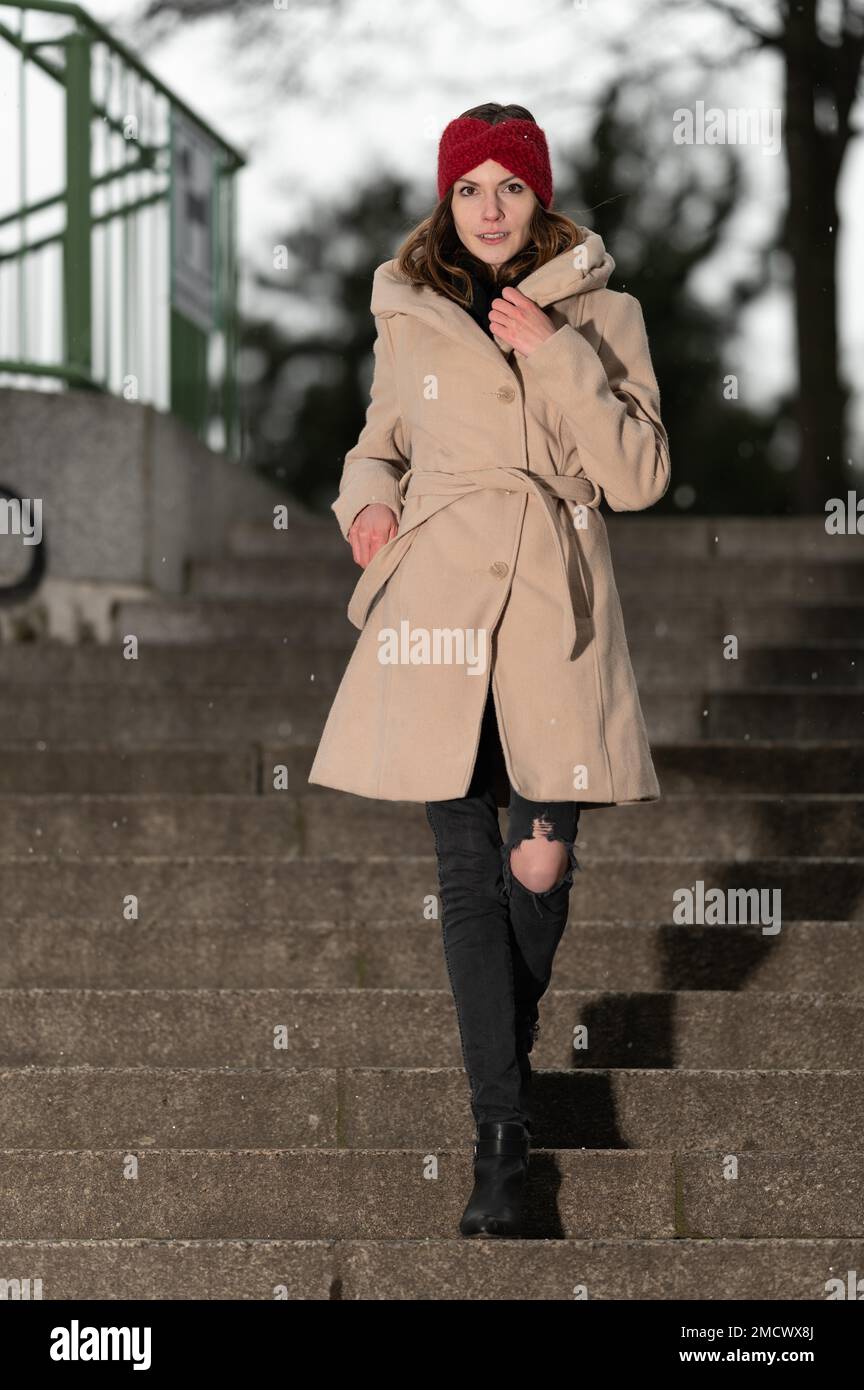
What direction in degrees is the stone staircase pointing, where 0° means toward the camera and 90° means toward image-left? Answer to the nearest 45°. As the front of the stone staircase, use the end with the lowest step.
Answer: approximately 0°

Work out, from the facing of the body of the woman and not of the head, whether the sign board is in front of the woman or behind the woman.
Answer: behind

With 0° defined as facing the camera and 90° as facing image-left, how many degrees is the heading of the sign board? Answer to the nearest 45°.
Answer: approximately 315°

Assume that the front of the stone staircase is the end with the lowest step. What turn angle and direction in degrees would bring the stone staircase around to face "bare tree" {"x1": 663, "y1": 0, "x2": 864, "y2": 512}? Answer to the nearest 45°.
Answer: approximately 180°

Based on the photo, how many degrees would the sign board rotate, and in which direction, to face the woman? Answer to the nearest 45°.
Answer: approximately 45° to its right
